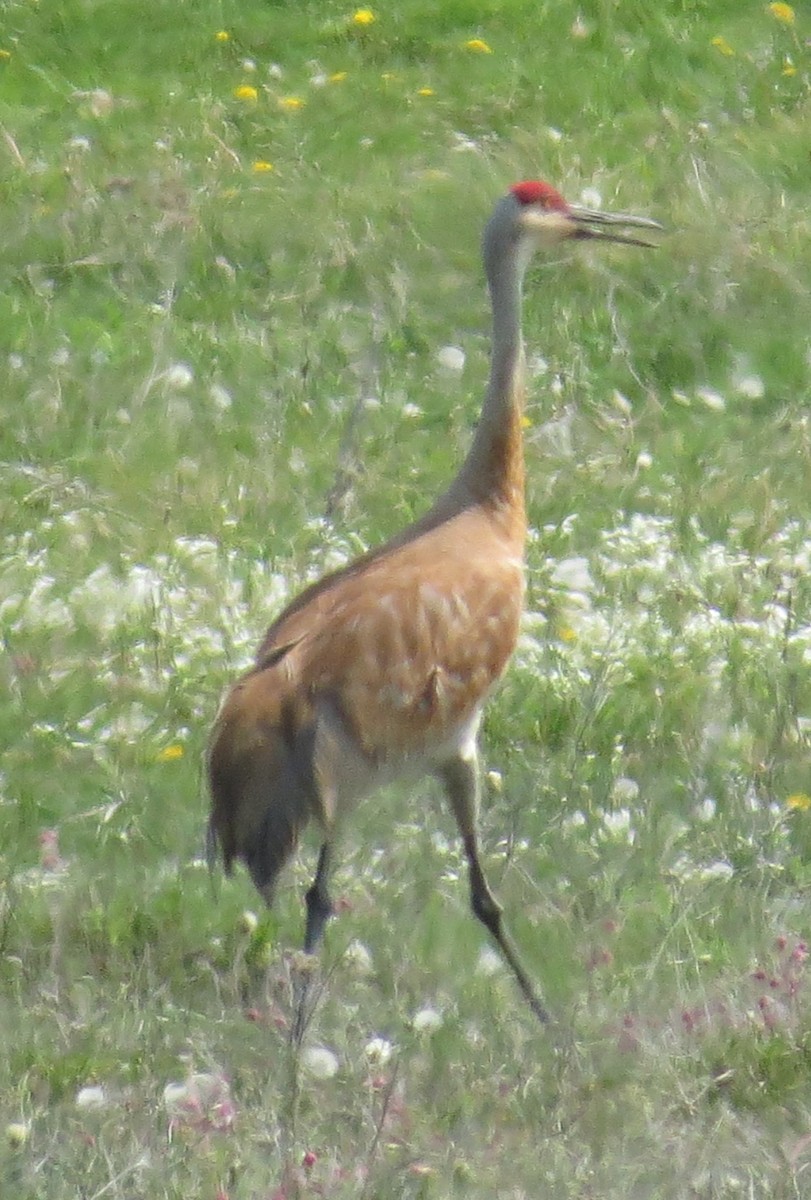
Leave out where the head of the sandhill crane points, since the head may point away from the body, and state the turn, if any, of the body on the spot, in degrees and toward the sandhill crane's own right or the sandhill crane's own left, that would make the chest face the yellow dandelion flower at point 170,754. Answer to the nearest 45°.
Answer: approximately 135° to the sandhill crane's own left

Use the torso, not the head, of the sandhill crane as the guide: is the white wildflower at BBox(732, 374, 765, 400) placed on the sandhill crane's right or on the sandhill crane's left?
on the sandhill crane's left

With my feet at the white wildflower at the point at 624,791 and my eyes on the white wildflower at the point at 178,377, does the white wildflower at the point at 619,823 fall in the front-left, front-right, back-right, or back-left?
back-left

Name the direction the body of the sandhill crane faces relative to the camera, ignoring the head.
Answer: to the viewer's right

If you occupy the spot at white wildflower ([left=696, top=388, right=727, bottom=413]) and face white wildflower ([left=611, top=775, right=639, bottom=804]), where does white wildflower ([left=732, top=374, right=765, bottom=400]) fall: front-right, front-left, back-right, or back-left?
back-left

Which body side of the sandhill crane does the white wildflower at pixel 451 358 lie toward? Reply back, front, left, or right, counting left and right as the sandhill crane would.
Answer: left

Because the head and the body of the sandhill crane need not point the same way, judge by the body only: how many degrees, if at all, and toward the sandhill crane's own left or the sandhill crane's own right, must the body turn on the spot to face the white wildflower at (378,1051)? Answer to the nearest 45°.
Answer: approximately 90° to the sandhill crane's own right

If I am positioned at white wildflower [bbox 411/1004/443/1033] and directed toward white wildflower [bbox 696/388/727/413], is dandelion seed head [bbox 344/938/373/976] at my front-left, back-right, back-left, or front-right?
front-left

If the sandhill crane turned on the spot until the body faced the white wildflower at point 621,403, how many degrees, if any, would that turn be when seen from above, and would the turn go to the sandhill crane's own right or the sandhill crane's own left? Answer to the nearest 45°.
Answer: approximately 90° to the sandhill crane's own left

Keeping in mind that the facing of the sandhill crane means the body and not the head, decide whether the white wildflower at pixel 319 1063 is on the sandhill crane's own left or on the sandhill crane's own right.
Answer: on the sandhill crane's own right

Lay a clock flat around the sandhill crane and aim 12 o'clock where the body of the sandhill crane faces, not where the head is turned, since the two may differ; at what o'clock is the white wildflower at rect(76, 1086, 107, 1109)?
The white wildflower is roughly at 4 o'clock from the sandhill crane.

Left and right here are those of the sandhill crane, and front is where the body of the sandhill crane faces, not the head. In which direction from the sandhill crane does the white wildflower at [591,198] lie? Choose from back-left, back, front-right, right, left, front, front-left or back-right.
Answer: left

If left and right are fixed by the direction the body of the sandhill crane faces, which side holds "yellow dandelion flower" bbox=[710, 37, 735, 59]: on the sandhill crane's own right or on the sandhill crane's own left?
on the sandhill crane's own left

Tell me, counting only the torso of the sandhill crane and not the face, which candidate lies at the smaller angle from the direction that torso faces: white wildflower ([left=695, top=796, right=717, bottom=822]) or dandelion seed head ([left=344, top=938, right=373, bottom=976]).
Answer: the white wildflower

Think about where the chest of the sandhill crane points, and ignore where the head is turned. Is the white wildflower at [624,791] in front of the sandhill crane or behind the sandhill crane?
in front
